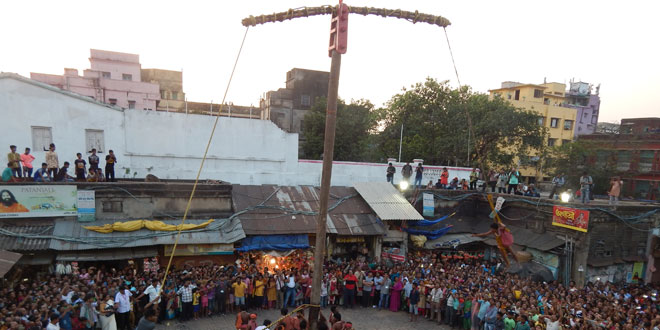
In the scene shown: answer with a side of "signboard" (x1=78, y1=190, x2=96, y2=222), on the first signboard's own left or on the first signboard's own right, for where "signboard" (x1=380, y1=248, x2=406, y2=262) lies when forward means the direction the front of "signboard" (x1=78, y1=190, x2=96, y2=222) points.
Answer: on the first signboard's own left

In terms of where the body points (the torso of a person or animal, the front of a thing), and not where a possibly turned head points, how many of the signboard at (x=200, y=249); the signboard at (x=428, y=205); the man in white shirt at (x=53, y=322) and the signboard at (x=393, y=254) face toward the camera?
3

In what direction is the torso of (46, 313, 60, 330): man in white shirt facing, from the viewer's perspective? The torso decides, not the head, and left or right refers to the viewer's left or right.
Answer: facing away from the viewer and to the right of the viewer

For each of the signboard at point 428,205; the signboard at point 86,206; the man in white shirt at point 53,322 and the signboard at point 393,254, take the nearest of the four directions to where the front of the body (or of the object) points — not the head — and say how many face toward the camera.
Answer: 3

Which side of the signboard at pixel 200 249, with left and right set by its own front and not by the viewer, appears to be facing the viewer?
front

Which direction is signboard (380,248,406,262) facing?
toward the camera

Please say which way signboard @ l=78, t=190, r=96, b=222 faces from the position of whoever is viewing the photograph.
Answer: facing the viewer

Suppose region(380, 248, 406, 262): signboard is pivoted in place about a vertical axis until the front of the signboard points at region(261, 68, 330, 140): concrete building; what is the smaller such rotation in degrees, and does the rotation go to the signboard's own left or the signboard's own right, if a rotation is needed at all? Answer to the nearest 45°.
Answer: approximately 135° to the signboard's own right

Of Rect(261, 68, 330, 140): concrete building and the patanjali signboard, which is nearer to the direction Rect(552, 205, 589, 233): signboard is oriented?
the patanjali signboard
